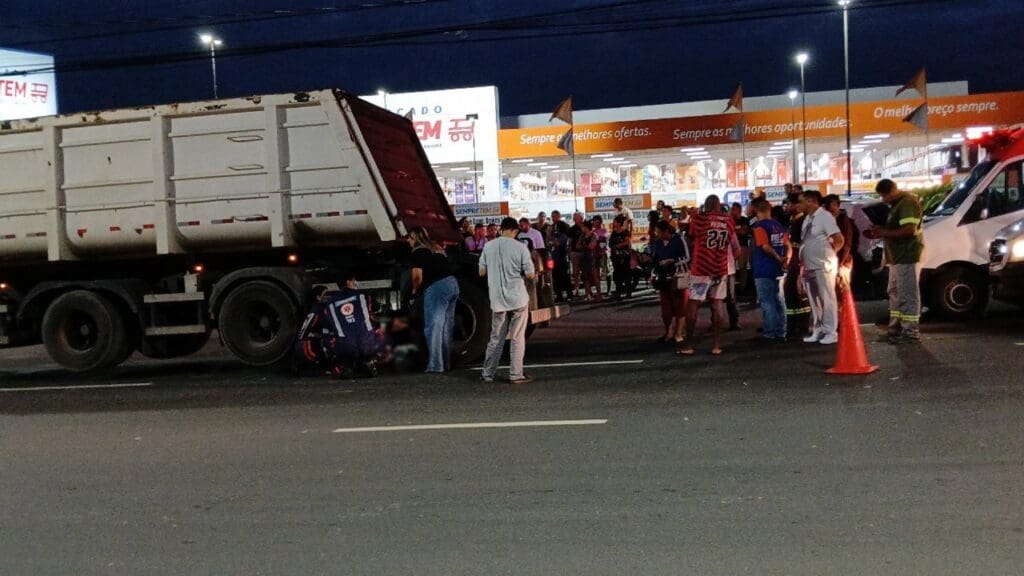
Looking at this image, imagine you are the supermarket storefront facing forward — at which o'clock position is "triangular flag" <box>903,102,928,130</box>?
The triangular flag is roughly at 10 o'clock from the supermarket storefront.

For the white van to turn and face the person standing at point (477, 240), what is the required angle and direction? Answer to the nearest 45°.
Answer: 0° — it already faces them

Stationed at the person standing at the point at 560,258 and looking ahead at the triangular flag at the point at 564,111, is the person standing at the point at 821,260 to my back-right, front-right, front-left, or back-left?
back-right

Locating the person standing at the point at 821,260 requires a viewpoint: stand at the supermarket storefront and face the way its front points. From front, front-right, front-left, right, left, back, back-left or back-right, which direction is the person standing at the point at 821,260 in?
front

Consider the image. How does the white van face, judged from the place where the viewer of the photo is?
facing to the left of the viewer

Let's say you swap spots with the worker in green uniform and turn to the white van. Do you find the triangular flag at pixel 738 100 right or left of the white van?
left

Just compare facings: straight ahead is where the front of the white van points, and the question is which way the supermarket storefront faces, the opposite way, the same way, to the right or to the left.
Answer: to the left

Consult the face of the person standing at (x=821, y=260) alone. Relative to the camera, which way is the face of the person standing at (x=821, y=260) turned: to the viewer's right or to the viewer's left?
to the viewer's left

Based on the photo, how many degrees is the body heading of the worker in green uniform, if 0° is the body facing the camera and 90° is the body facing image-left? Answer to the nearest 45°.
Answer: approximately 90°

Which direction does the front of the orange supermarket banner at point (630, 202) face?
toward the camera

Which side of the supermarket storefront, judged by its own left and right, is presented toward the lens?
front

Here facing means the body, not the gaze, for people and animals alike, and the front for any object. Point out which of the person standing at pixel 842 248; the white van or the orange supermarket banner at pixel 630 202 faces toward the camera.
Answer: the orange supermarket banner

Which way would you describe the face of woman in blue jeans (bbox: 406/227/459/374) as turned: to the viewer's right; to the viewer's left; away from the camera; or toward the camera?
to the viewer's left
